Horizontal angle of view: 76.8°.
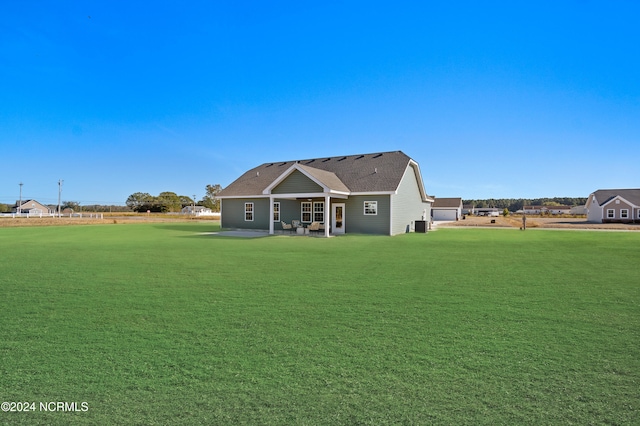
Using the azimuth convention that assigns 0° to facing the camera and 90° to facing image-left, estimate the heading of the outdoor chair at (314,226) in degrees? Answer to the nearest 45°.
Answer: approximately 45°

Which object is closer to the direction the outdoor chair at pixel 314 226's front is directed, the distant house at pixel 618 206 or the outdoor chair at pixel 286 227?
the outdoor chair

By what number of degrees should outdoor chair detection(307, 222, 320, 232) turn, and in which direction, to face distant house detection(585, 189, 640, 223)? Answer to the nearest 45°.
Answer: approximately 180°

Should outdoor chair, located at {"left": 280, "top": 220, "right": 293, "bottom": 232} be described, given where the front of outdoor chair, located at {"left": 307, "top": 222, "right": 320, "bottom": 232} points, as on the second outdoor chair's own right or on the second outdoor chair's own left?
on the second outdoor chair's own right

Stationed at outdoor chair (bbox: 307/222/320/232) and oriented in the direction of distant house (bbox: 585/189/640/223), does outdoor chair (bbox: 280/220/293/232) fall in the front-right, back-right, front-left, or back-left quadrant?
back-left
